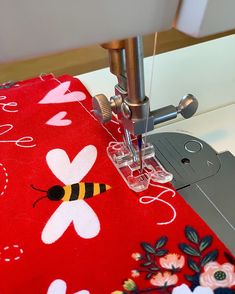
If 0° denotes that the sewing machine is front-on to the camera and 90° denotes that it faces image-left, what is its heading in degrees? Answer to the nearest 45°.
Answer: approximately 315°
